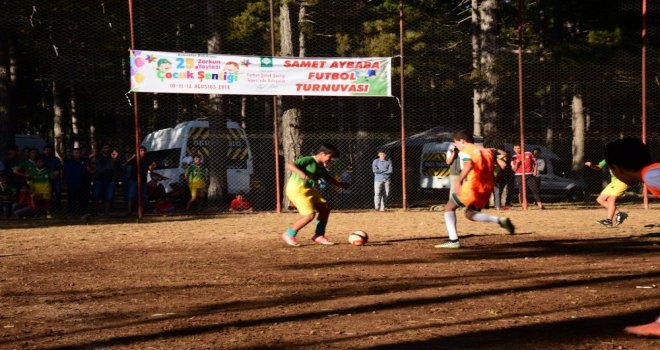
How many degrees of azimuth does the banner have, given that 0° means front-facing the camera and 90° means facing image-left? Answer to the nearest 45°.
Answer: approximately 0°

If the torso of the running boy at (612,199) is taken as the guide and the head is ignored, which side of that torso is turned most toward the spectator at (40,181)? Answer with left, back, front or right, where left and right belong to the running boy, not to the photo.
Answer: front

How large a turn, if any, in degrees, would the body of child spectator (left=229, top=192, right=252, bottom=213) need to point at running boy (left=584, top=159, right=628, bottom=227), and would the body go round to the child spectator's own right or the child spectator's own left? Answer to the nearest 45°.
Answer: approximately 45° to the child spectator's own left

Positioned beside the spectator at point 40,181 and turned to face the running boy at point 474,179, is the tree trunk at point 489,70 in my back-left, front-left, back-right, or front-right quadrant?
front-left

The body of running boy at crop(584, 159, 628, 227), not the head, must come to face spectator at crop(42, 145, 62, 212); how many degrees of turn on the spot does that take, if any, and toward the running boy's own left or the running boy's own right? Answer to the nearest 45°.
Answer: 0° — they already face them

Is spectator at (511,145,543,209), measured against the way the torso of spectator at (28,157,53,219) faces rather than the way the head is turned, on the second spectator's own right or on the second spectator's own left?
on the second spectator's own left

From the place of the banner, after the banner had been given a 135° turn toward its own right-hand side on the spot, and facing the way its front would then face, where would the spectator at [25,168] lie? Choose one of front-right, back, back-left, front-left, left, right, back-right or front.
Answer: front-left

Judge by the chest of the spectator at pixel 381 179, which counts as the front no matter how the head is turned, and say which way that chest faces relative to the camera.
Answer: toward the camera
